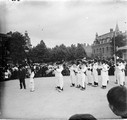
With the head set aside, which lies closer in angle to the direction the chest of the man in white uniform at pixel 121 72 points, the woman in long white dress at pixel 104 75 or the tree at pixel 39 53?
the woman in long white dress

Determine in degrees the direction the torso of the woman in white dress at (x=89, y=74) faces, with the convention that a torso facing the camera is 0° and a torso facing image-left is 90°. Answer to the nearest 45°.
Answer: approximately 45°

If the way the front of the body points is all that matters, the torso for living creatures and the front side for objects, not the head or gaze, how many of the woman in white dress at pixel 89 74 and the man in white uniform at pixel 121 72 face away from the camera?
0

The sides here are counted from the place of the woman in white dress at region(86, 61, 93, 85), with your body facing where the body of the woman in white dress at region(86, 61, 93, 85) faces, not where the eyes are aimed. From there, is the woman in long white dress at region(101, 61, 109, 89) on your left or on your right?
on your left

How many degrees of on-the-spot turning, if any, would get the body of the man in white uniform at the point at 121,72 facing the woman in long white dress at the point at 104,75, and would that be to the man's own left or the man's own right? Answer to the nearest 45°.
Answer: approximately 45° to the man's own right

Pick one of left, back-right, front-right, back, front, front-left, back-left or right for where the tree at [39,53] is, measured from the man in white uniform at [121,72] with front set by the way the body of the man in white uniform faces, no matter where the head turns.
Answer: right

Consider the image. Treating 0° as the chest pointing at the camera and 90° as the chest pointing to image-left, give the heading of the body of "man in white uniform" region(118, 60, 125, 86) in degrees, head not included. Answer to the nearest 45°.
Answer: approximately 45°
